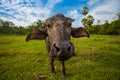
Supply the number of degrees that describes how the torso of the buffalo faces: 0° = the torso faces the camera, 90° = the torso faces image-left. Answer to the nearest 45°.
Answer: approximately 0°
